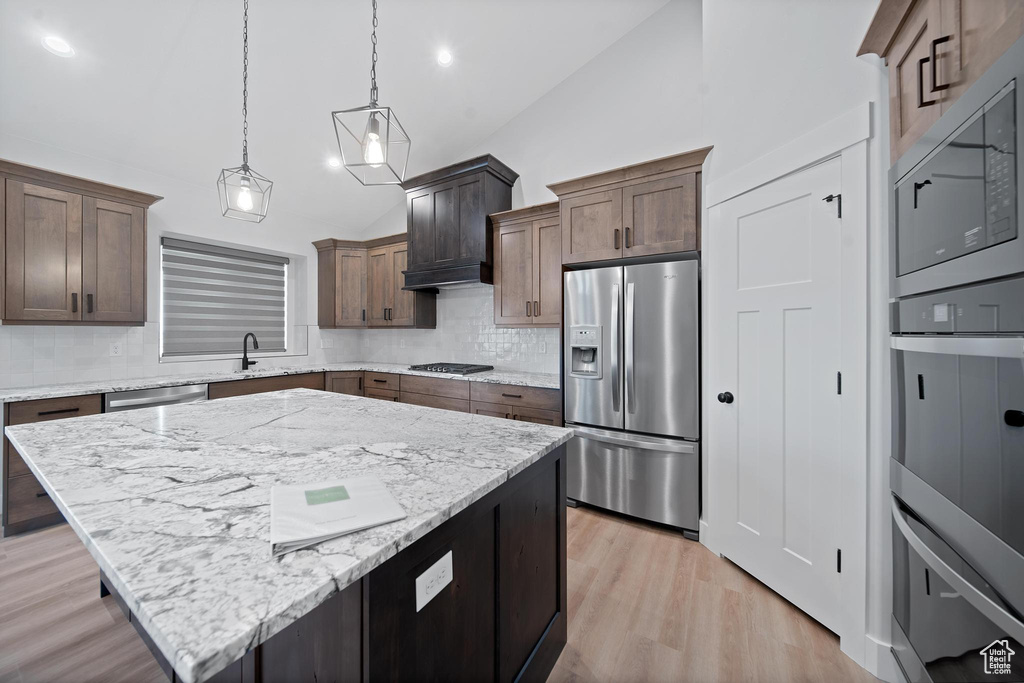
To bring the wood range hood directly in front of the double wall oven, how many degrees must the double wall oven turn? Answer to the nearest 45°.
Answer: approximately 45° to its right

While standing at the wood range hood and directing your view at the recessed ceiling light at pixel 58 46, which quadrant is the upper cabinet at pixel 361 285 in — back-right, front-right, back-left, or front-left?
front-right

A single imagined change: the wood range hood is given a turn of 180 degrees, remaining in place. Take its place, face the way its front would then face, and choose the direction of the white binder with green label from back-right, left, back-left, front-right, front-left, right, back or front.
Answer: back-right

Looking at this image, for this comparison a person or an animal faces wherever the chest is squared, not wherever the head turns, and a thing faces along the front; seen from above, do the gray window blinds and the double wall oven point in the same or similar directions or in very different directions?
very different directions

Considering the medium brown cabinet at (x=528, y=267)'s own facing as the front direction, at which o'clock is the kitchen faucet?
The kitchen faucet is roughly at 2 o'clock from the medium brown cabinet.

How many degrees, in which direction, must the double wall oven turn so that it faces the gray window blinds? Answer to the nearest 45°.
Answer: approximately 45° to its right

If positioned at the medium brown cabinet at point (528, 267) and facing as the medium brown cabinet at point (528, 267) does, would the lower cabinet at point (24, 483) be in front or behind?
in front

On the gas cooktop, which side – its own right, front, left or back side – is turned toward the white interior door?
left

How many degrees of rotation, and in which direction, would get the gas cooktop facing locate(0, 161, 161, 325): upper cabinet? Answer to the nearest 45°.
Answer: approximately 45° to its right

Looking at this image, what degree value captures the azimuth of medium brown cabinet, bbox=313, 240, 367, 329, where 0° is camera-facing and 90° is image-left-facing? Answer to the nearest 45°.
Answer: approximately 315°

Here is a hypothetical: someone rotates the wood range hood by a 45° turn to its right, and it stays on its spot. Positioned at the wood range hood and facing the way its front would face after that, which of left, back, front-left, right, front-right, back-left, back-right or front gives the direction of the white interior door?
back-left
